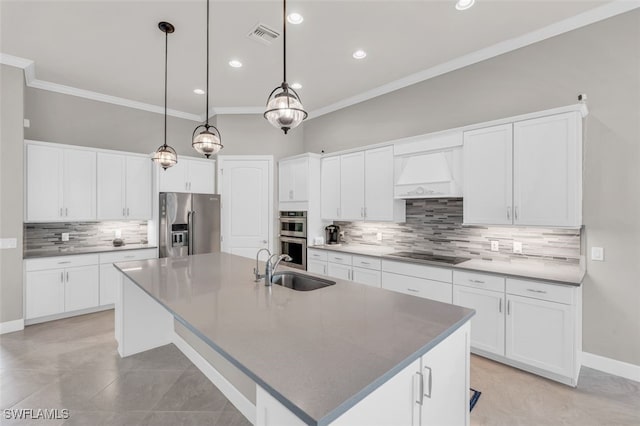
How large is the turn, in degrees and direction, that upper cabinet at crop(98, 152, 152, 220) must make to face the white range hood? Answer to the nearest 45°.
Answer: approximately 45° to its left

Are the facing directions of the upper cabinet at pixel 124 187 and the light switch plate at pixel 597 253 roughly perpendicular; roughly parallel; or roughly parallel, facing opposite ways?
roughly perpendicular

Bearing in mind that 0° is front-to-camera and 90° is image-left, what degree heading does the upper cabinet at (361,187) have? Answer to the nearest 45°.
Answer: approximately 45°

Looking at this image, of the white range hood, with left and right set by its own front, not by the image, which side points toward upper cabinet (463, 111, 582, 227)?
left

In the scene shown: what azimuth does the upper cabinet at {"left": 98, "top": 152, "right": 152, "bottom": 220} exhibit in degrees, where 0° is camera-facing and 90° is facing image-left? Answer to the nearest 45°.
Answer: approximately 0°

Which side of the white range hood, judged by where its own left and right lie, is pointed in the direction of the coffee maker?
right

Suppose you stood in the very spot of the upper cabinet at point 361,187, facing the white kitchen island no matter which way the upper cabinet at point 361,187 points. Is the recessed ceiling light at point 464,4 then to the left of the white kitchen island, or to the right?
left

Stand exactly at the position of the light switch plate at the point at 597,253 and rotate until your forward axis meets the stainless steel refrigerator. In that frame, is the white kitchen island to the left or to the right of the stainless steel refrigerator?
left

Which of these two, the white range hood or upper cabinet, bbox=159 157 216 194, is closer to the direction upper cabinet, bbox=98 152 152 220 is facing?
the white range hood

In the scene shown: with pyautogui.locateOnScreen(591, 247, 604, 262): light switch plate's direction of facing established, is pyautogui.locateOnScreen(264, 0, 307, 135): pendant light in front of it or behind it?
in front

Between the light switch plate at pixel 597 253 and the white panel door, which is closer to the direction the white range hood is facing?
the white panel door

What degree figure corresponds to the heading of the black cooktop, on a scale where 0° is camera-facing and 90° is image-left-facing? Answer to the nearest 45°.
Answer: approximately 45°
